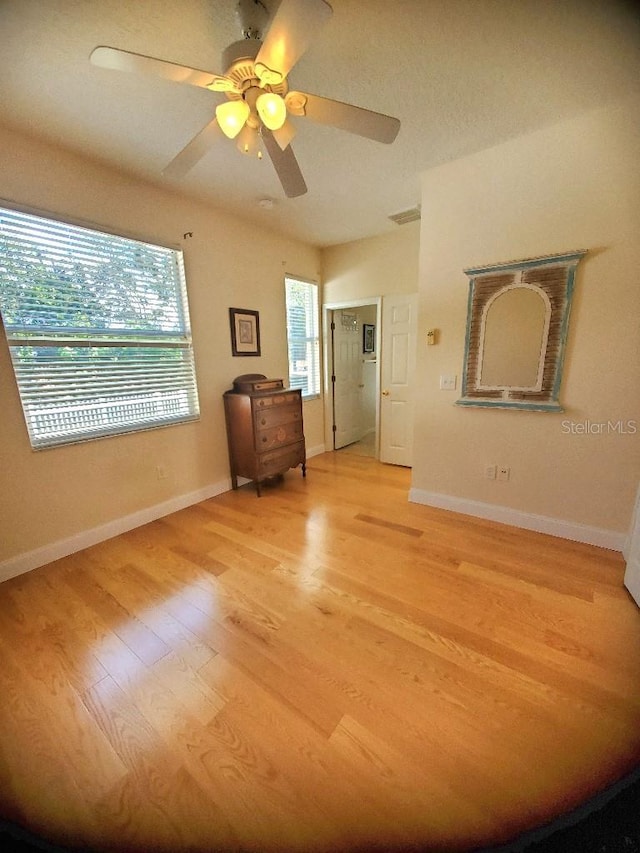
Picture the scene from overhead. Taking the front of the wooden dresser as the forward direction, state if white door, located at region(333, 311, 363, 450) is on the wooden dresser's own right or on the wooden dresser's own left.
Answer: on the wooden dresser's own left

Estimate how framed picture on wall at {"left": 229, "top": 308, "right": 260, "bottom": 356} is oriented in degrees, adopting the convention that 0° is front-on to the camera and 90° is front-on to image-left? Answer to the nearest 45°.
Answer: approximately 315°

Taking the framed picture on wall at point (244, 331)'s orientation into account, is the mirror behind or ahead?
ahead

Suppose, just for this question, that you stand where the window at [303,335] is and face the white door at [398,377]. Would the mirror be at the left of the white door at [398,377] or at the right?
right

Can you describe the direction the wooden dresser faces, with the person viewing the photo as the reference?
facing the viewer and to the right of the viewer

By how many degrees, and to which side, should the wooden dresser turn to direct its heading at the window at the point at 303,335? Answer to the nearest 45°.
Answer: approximately 90° to its left

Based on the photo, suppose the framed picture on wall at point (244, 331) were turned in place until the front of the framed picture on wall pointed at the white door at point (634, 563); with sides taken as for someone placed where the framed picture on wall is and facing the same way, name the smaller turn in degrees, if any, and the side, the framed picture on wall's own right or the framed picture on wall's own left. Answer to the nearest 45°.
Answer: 0° — it already faces it

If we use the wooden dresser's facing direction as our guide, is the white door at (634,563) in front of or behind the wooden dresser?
in front

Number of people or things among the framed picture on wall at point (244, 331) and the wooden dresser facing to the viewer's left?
0

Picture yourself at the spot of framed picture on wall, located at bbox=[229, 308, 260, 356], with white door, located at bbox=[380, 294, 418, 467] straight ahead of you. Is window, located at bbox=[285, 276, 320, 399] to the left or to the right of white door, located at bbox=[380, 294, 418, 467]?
left

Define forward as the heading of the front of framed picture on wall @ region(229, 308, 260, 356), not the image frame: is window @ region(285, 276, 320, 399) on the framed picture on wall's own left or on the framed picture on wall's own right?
on the framed picture on wall's own left

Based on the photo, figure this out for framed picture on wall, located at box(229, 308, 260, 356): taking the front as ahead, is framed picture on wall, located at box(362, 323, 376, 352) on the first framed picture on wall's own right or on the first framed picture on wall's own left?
on the first framed picture on wall's own left

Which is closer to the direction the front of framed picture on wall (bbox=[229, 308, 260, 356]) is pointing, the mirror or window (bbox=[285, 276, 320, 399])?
the mirror

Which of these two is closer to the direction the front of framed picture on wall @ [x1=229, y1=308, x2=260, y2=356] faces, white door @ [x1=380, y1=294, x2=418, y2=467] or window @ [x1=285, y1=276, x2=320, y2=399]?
the white door
